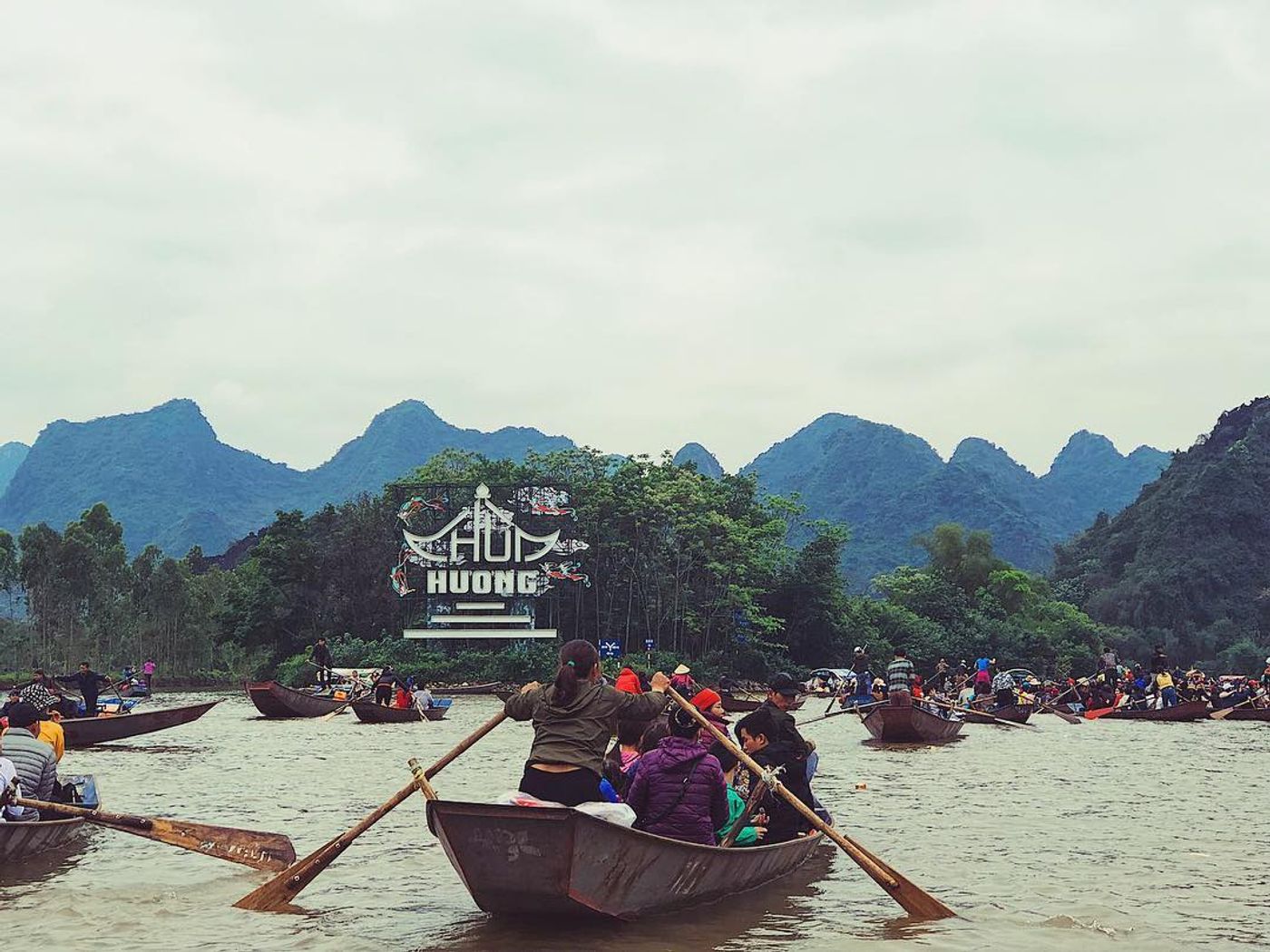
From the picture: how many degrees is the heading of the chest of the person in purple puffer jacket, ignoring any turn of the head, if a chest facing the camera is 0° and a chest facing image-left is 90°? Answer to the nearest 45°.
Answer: approximately 180°

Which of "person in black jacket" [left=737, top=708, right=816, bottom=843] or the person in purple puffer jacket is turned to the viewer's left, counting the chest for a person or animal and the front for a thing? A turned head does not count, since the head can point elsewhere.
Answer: the person in black jacket

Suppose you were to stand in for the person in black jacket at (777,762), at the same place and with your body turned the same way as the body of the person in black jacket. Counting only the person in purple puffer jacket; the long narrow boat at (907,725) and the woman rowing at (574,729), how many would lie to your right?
1

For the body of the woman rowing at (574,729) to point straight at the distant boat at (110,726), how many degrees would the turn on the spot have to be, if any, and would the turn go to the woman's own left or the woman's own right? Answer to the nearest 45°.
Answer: approximately 45° to the woman's own left

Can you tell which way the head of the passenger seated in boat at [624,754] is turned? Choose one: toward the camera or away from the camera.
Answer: away from the camera

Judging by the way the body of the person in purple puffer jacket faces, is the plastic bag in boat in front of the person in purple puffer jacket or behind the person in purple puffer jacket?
behind

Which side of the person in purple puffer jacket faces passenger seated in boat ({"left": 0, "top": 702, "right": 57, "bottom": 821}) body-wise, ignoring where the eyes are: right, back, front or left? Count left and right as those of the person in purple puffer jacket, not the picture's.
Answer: left

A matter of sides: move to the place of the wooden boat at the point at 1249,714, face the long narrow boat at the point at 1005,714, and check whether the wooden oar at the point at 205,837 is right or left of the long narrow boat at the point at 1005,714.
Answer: left

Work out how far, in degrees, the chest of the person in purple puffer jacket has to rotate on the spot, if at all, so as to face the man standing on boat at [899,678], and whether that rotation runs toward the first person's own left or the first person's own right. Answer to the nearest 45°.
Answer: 0° — they already face them

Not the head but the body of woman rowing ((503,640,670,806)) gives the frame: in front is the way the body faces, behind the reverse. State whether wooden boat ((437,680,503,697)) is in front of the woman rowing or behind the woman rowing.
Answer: in front

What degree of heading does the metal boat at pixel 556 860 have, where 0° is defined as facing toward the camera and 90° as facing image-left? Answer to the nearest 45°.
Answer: approximately 225°

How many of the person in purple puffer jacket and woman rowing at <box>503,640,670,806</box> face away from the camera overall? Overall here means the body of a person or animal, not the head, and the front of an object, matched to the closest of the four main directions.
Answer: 2

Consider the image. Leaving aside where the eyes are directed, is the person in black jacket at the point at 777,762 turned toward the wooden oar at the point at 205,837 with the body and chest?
yes

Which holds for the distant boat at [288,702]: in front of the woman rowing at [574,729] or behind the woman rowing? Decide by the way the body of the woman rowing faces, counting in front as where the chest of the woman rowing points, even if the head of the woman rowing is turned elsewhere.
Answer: in front

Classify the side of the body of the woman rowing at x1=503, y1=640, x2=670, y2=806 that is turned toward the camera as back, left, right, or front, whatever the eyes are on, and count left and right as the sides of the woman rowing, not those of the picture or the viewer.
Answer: back
